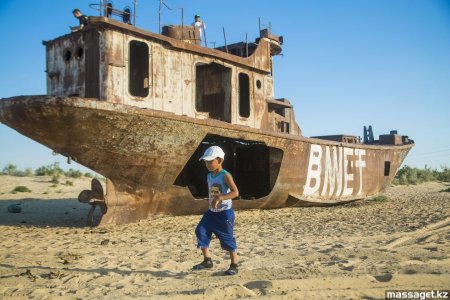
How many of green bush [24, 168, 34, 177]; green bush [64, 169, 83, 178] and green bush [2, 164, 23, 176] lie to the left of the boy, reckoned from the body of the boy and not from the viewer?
0

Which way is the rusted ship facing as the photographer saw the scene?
facing away from the viewer and to the right of the viewer

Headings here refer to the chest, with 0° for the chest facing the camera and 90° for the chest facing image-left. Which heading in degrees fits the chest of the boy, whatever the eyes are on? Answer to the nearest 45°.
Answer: approximately 45°

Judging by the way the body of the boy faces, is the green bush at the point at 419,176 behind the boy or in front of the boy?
behind
